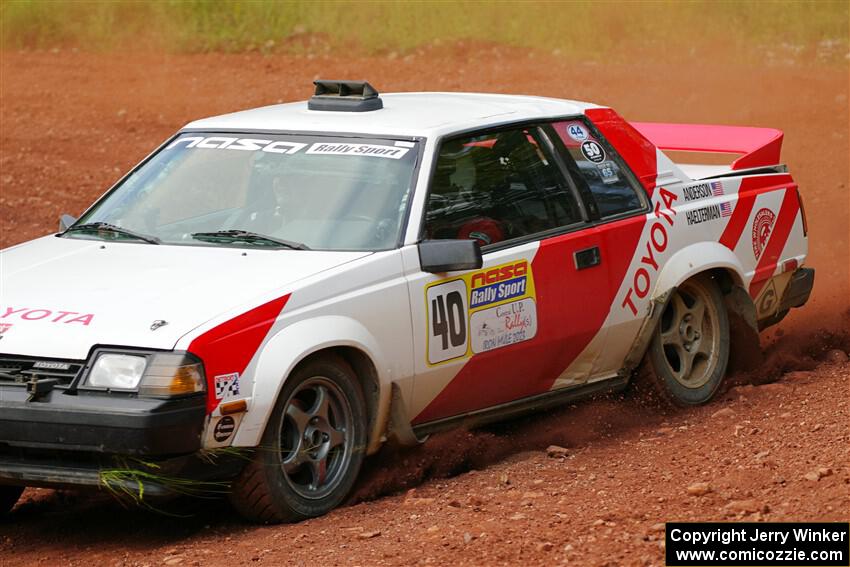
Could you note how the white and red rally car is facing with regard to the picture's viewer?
facing the viewer and to the left of the viewer
